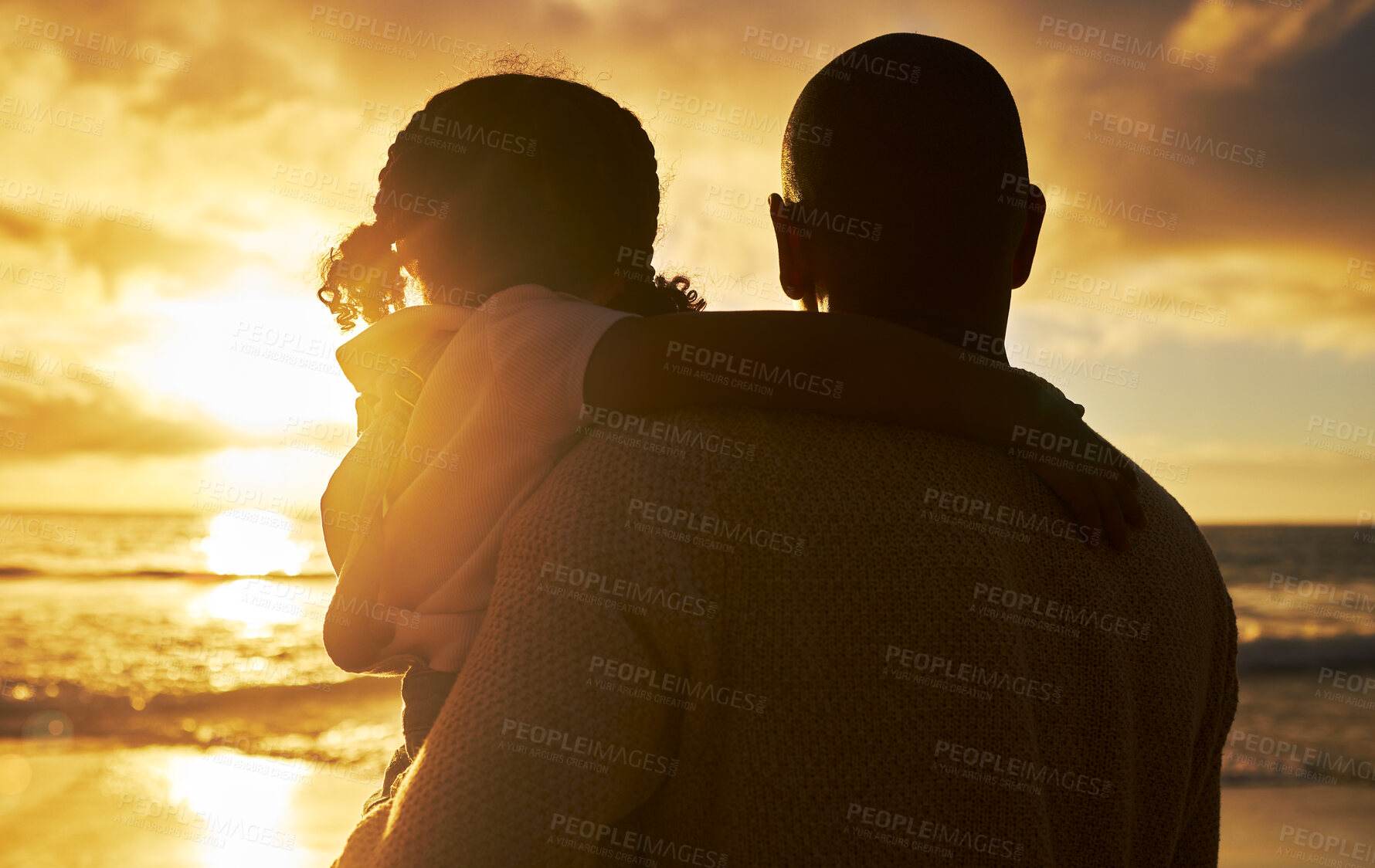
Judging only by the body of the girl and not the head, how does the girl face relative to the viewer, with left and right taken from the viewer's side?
facing away from the viewer and to the right of the viewer

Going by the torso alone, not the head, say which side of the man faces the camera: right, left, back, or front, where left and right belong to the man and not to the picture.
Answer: back

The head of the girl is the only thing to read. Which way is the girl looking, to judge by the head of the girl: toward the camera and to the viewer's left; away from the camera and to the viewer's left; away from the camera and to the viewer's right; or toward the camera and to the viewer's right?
away from the camera and to the viewer's left

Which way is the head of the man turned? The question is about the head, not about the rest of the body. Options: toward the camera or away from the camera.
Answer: away from the camera
